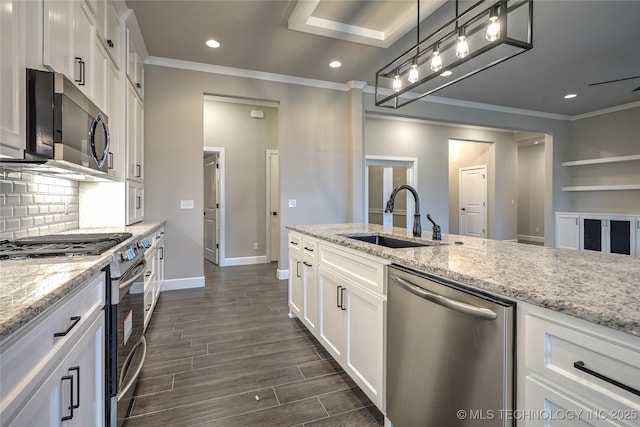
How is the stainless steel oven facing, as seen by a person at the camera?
facing to the right of the viewer

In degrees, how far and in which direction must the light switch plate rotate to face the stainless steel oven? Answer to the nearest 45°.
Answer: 0° — it already faces it

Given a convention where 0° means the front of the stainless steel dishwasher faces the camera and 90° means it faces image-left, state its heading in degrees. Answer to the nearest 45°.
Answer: approximately 45°

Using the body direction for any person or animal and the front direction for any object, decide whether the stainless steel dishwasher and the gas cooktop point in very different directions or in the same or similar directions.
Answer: very different directions

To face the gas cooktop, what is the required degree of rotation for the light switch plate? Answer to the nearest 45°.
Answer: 0° — it already faces it

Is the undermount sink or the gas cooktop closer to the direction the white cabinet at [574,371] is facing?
the gas cooktop

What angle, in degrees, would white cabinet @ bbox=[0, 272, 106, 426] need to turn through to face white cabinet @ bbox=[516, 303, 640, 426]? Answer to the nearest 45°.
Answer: approximately 45° to its right

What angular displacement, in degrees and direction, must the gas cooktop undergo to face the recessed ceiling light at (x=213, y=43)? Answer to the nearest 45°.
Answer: approximately 45° to its left

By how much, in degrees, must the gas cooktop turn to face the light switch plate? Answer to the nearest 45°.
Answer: approximately 45° to its left
